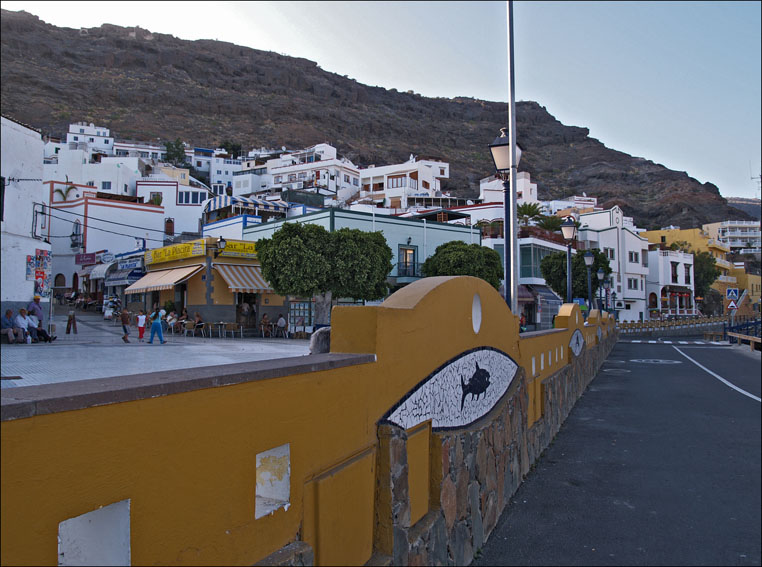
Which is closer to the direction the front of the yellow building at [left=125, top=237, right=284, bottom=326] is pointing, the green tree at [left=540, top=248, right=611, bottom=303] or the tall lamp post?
the tall lamp post

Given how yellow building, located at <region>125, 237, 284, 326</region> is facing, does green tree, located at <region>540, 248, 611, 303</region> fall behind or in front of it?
behind

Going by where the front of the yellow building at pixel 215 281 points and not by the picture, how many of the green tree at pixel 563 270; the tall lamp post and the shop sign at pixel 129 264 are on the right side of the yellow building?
1

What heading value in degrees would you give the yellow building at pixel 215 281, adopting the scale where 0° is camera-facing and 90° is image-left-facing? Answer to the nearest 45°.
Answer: approximately 45°

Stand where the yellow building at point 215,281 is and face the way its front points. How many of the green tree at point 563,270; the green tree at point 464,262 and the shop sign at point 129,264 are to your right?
1

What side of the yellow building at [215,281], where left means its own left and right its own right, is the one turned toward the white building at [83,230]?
right

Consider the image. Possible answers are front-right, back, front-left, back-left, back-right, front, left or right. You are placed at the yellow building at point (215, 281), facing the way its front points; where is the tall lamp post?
front-left

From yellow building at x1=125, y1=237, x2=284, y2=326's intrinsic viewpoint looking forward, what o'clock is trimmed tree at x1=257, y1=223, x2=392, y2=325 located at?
The trimmed tree is roughly at 9 o'clock from the yellow building.
